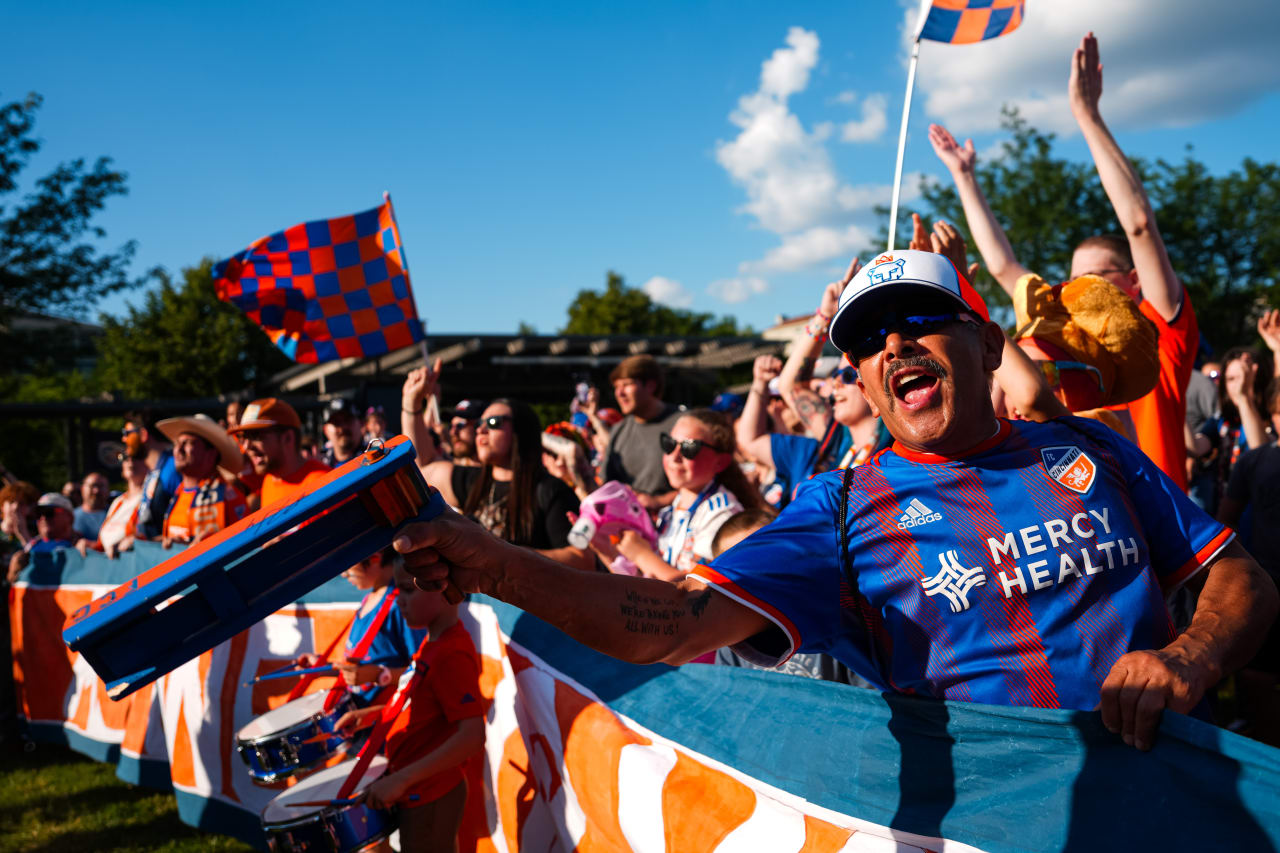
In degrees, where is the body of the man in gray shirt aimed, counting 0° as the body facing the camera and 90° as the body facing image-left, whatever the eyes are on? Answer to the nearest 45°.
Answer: approximately 45°

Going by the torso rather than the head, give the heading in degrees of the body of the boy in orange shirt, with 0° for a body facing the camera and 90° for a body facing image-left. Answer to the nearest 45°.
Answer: approximately 90°

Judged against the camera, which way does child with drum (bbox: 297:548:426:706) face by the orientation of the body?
to the viewer's left

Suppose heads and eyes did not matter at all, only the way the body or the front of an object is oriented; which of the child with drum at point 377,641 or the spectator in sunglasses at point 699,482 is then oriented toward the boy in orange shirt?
the spectator in sunglasses

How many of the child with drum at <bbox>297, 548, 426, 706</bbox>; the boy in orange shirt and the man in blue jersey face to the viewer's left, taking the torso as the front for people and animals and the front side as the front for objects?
2
